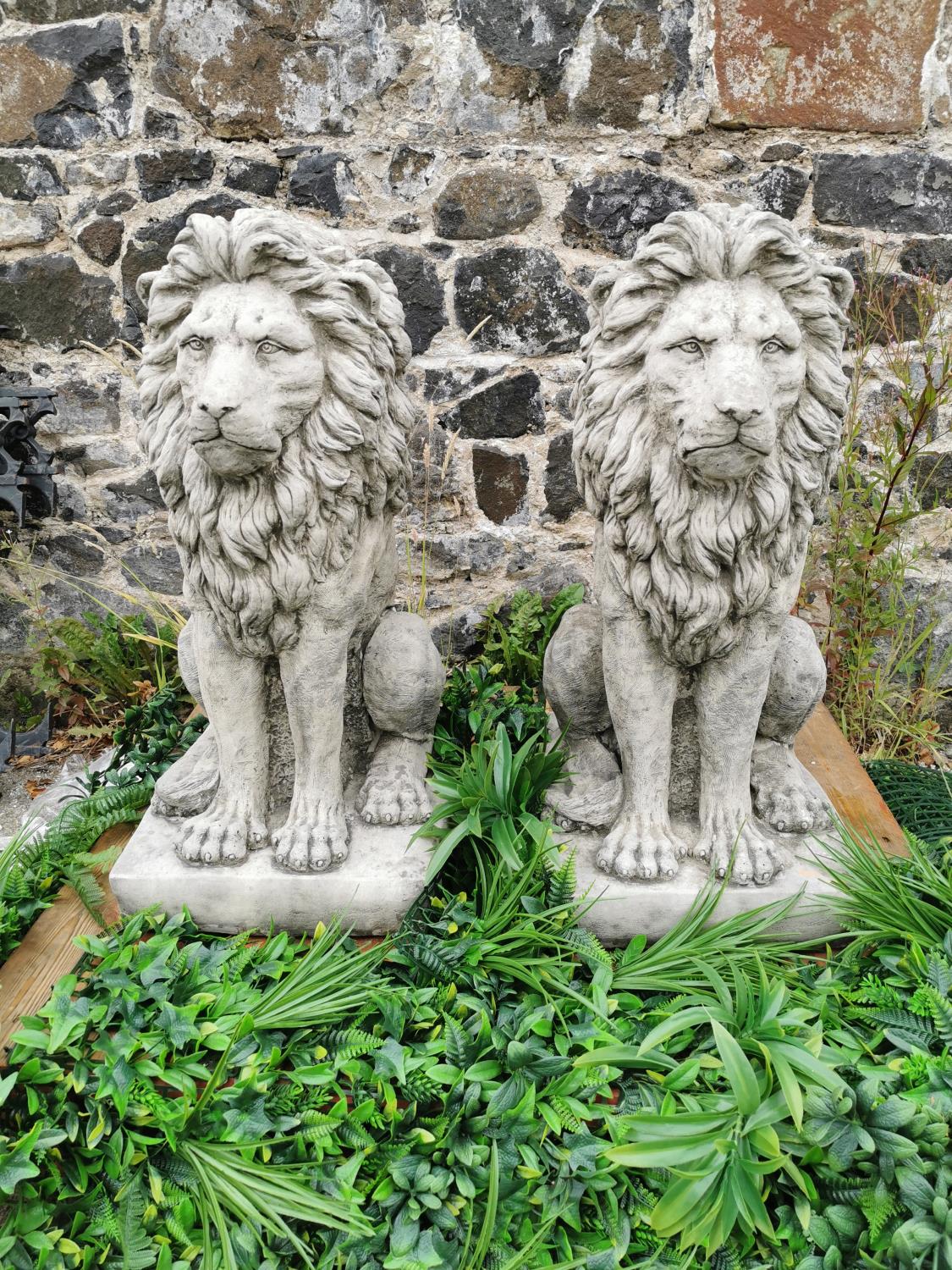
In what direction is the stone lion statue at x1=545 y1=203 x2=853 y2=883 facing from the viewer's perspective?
toward the camera

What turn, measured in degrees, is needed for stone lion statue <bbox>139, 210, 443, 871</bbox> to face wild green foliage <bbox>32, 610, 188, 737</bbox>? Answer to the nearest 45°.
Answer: approximately 135° to its right

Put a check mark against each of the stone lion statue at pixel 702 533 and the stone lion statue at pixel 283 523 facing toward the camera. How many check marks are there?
2

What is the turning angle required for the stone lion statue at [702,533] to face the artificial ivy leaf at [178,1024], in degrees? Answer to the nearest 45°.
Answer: approximately 45° to its right

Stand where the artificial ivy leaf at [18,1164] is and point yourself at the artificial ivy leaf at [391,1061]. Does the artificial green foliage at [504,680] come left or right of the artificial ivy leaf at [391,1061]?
left

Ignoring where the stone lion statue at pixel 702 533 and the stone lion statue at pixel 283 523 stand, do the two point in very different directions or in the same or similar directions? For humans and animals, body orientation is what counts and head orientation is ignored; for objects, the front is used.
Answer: same or similar directions

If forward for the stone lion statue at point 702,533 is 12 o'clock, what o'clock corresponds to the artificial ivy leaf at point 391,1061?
The artificial ivy leaf is roughly at 1 o'clock from the stone lion statue.

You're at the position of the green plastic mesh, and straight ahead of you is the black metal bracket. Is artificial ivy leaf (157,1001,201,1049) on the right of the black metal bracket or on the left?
left
